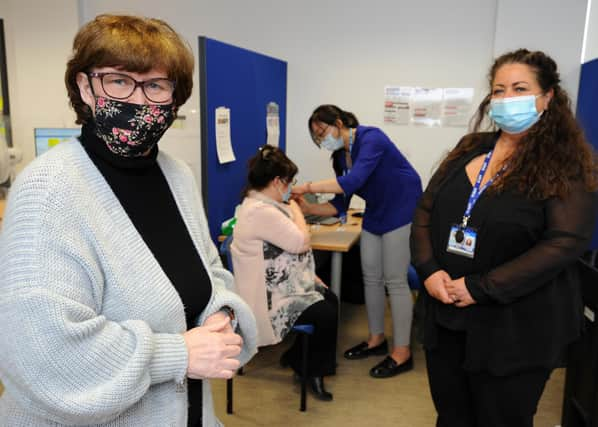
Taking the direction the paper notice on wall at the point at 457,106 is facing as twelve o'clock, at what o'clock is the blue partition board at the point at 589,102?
The blue partition board is roughly at 10 o'clock from the paper notice on wall.

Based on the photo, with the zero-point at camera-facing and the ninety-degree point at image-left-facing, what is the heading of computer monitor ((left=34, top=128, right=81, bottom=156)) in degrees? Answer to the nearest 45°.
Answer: approximately 0°

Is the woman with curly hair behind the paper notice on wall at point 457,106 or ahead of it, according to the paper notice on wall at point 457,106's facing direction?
ahead

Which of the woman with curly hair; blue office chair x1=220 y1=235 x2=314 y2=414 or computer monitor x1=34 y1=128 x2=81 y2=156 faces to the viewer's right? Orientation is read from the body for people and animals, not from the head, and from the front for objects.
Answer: the blue office chair

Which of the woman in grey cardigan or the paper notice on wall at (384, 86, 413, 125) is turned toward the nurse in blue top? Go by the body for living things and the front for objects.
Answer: the paper notice on wall

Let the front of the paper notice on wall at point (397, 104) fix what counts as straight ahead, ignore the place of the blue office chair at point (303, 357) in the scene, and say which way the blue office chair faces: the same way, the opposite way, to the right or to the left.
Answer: to the left

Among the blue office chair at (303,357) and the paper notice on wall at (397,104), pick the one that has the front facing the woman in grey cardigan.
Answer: the paper notice on wall

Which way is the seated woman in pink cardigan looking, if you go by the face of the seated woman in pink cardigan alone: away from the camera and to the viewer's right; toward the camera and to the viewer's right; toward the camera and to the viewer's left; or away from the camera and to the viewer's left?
away from the camera and to the viewer's right

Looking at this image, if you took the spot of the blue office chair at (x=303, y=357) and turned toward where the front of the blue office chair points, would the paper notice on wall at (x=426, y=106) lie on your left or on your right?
on your left

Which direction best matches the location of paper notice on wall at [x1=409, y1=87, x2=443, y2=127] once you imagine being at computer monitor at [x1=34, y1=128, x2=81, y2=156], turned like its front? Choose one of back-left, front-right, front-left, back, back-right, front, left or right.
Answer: left

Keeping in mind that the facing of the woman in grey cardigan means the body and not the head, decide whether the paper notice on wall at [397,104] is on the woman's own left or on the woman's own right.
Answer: on the woman's own left

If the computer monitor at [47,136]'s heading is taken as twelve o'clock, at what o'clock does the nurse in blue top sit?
The nurse in blue top is roughly at 10 o'clock from the computer monitor.

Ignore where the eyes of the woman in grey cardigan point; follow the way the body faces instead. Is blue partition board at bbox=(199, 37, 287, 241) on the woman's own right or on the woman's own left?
on the woman's own left
